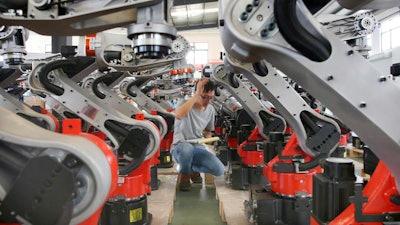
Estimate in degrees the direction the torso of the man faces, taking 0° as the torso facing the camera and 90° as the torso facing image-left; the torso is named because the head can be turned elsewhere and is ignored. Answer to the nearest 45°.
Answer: approximately 315°
